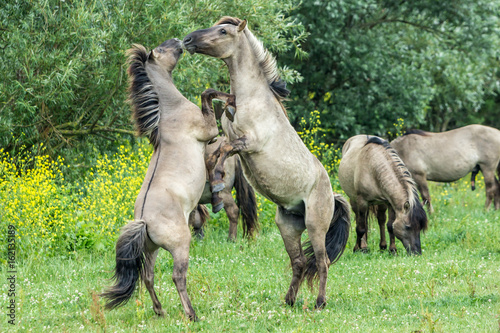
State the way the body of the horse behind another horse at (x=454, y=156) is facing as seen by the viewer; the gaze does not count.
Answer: to the viewer's left

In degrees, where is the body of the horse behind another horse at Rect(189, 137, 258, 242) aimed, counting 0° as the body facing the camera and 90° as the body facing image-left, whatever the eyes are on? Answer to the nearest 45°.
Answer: approximately 90°

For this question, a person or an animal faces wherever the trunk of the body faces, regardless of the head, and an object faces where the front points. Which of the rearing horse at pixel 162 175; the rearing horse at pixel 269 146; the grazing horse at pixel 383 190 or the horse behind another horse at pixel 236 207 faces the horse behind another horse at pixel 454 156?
the rearing horse at pixel 162 175

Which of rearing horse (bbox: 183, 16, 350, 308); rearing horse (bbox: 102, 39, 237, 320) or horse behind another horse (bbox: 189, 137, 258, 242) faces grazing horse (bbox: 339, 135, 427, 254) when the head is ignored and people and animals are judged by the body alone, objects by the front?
rearing horse (bbox: 102, 39, 237, 320)

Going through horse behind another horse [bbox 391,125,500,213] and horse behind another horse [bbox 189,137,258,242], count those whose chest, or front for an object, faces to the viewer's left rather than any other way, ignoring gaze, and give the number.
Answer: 2

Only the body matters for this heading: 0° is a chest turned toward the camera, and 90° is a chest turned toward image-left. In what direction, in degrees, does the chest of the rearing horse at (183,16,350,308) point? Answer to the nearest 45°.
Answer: approximately 90°

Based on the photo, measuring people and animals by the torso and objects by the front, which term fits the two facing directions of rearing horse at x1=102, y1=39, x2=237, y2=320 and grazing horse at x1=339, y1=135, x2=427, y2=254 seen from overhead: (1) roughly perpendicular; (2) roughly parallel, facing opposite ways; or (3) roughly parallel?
roughly perpendicular

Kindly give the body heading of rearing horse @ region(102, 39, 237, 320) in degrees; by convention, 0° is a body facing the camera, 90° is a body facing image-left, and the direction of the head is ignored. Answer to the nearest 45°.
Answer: approximately 225°

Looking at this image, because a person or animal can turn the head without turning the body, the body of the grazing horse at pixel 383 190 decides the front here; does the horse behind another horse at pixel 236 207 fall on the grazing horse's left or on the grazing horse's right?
on the grazing horse's right

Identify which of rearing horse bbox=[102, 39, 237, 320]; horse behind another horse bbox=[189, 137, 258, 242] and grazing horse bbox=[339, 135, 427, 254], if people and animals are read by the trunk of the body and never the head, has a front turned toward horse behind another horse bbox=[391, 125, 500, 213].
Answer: the rearing horse

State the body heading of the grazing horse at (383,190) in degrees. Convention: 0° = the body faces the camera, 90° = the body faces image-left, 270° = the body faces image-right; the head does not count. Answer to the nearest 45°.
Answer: approximately 315°

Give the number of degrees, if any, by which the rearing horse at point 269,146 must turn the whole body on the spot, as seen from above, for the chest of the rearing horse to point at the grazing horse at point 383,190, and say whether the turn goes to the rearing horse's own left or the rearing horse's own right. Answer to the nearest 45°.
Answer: approximately 135° to the rearing horse's own right

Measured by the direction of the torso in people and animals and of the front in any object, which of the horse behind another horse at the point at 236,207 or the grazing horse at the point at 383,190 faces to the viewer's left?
the horse behind another horse
